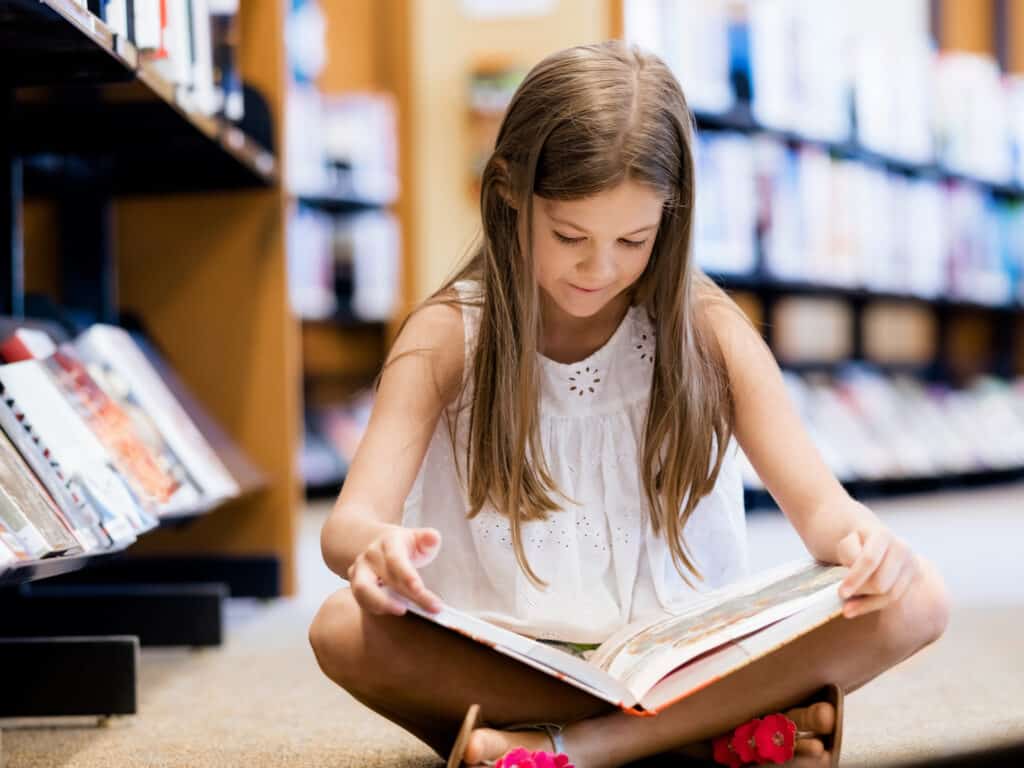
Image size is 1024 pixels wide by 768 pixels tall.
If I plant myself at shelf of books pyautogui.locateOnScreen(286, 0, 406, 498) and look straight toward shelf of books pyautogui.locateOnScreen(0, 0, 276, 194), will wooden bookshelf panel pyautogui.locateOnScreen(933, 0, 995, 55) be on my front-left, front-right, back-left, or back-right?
back-left

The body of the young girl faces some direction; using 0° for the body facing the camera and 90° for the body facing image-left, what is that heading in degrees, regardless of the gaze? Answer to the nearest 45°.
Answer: approximately 0°

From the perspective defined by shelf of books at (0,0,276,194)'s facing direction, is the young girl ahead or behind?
ahead

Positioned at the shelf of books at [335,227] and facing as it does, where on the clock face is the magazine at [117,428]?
The magazine is roughly at 12 o'clock from the shelf of books.

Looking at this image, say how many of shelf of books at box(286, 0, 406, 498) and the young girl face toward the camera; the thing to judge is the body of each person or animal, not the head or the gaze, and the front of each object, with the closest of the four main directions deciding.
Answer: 2

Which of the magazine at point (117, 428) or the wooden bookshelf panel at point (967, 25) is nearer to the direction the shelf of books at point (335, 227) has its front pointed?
the magazine

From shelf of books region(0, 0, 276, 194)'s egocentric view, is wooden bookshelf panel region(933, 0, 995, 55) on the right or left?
on its left

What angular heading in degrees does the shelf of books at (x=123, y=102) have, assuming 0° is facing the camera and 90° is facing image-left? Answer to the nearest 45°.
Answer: approximately 315°

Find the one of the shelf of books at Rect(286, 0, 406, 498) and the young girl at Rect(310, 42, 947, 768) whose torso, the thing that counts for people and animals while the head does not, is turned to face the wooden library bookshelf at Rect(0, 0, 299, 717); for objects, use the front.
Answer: the shelf of books

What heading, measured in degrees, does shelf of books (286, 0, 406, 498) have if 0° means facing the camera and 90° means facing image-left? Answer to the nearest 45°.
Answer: approximately 0°

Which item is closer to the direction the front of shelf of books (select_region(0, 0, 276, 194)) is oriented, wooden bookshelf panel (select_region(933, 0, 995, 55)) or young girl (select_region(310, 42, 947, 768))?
the young girl

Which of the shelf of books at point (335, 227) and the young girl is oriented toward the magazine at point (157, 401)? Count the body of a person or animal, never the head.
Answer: the shelf of books
